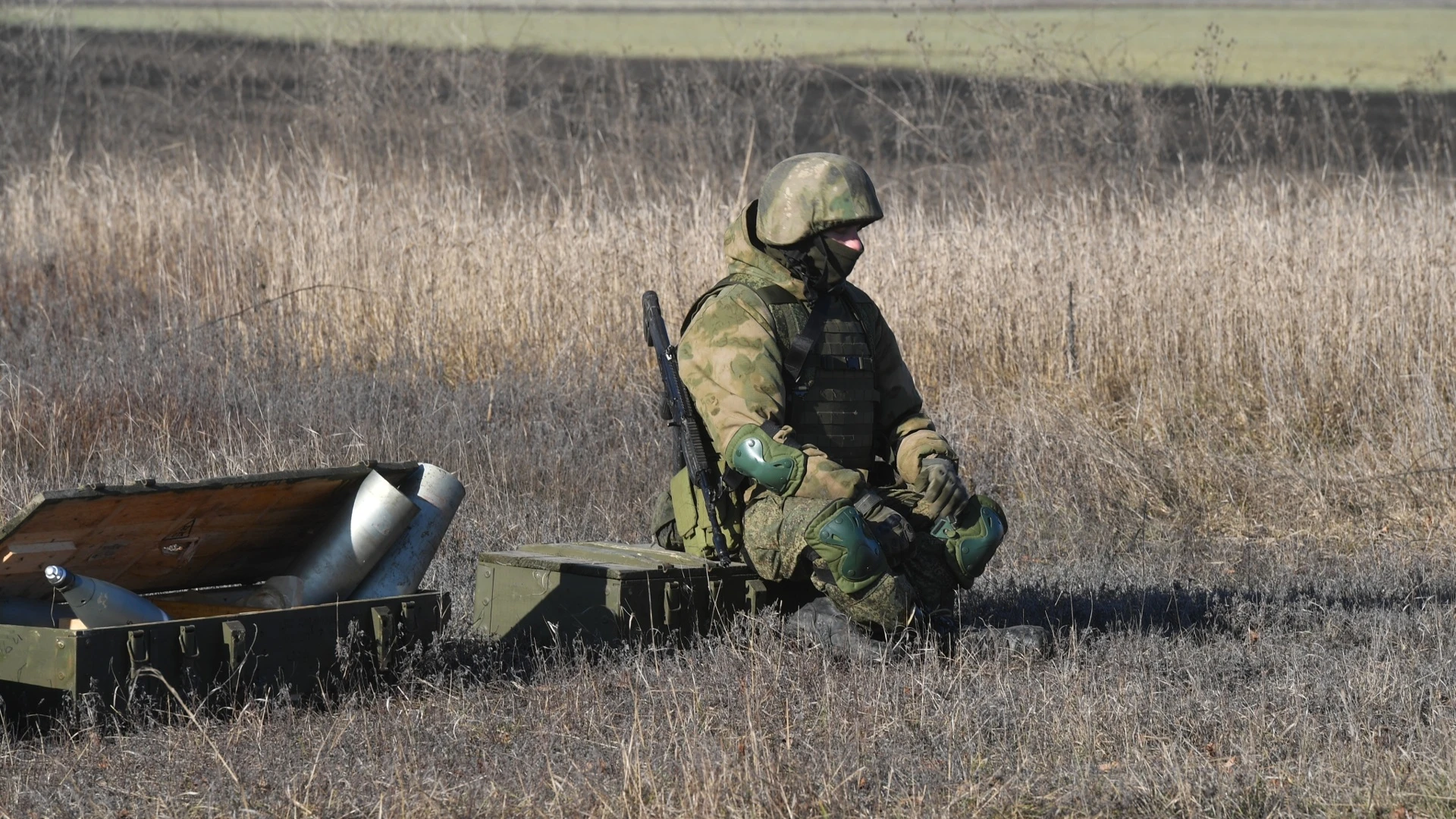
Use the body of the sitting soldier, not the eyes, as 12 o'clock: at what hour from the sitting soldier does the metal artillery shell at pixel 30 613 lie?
The metal artillery shell is roughly at 4 o'clock from the sitting soldier.

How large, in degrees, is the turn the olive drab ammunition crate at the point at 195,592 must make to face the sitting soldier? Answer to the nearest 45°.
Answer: approximately 45° to its left

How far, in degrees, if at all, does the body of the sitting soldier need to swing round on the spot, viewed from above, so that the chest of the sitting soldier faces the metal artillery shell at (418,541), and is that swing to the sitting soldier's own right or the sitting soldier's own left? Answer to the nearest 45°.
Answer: approximately 135° to the sitting soldier's own right

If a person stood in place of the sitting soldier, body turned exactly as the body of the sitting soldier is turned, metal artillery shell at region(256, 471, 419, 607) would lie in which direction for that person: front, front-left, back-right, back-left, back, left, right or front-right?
back-right

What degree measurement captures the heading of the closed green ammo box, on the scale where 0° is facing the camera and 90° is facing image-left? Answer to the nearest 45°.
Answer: approximately 315°

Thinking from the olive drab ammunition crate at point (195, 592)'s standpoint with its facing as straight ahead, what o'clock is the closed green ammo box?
The closed green ammo box is roughly at 10 o'clock from the olive drab ammunition crate.

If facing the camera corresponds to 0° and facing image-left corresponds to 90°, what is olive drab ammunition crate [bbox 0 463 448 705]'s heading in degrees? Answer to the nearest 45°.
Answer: approximately 315°

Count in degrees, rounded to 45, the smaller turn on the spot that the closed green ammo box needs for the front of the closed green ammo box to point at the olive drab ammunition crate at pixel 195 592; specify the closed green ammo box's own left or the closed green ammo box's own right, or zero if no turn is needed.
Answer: approximately 90° to the closed green ammo box's own right

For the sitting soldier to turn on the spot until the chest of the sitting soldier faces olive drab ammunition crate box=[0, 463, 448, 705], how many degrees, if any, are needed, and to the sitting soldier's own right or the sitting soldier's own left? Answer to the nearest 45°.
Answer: approximately 135° to the sitting soldier's own right

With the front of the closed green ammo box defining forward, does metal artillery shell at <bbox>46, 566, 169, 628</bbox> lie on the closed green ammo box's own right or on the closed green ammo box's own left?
on the closed green ammo box's own right

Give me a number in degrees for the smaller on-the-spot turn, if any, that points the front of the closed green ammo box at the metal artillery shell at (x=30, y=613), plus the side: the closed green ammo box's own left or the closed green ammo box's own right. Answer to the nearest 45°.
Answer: approximately 135° to the closed green ammo box's own right

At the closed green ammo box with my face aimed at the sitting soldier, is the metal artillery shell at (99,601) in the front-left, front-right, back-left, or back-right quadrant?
back-right

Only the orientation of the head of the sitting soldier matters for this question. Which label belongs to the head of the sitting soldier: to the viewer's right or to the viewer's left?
to the viewer's right
